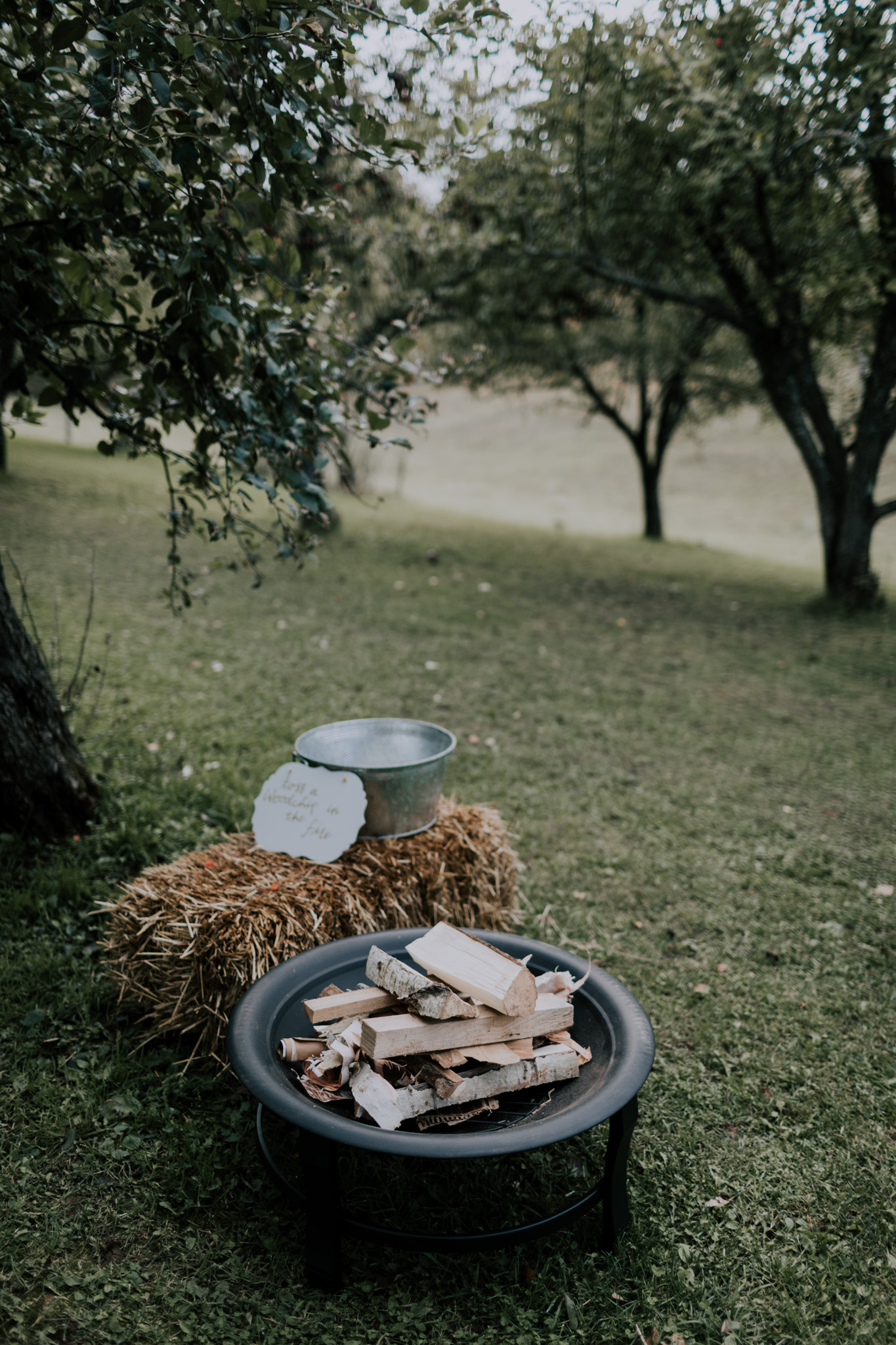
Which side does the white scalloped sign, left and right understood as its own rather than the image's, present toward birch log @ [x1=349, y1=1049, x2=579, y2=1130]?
front

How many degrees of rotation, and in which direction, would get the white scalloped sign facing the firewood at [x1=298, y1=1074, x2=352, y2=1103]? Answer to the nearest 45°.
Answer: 0° — it already faces it

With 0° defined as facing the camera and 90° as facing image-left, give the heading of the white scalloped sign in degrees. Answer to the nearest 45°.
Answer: approximately 0°

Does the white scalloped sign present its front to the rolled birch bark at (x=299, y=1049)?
yes

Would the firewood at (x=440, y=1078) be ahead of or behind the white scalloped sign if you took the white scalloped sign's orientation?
ahead

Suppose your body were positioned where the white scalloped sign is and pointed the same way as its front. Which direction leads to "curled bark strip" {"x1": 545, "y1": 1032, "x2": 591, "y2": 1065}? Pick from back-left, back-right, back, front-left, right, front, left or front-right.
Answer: front-left

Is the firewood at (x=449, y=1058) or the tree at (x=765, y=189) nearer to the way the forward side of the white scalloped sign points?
the firewood

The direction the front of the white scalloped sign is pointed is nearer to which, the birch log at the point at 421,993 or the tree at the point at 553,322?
the birch log

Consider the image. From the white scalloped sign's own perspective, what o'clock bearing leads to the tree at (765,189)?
The tree is roughly at 7 o'clock from the white scalloped sign.

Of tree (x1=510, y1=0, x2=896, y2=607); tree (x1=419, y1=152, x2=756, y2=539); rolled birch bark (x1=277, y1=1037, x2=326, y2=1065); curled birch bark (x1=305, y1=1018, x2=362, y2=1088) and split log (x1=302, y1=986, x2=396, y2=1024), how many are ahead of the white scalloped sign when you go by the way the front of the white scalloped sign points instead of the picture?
3

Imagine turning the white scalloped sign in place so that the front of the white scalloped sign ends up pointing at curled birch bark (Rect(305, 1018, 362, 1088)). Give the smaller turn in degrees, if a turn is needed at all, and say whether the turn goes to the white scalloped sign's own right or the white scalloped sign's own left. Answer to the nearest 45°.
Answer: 0° — it already faces it
